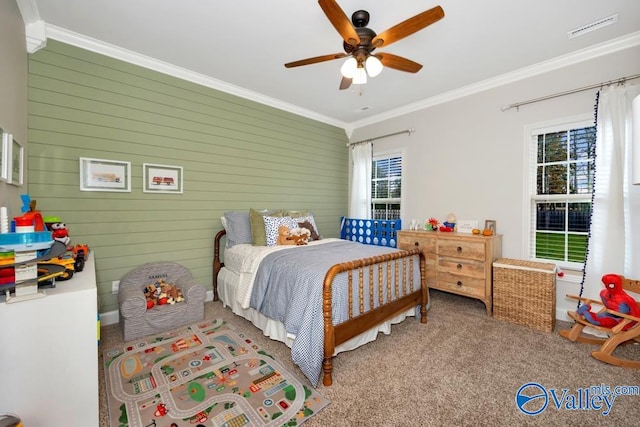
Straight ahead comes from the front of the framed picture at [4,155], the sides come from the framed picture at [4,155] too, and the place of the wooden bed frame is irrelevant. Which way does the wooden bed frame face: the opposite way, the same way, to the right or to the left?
to the right

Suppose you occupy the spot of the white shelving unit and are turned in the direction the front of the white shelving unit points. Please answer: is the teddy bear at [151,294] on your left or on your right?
on your left

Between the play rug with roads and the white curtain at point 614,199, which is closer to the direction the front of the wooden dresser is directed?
the play rug with roads

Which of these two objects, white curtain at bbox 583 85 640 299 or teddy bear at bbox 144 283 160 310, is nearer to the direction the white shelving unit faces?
the white curtain

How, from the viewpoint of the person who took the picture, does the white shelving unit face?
facing to the right of the viewer

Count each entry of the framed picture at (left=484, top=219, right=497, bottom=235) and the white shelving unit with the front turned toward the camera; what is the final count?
1

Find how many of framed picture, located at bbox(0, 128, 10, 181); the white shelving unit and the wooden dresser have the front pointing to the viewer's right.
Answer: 2

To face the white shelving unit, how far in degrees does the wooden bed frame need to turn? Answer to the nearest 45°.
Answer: approximately 90° to its right

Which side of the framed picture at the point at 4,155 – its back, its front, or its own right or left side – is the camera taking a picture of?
right

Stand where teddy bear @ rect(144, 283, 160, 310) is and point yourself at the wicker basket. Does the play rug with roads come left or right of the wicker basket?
right

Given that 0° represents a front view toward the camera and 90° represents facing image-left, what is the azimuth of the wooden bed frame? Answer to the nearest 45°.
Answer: approximately 315°

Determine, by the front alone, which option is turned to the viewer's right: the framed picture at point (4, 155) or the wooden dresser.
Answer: the framed picture

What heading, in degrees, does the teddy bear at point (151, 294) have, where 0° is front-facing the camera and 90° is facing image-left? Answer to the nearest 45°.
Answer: approximately 315°
